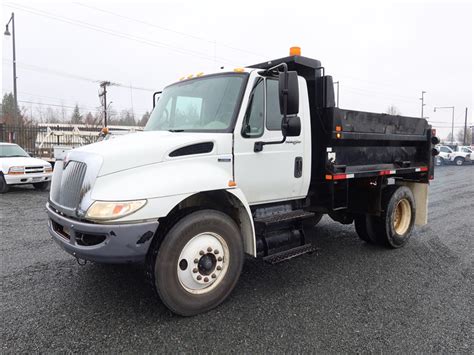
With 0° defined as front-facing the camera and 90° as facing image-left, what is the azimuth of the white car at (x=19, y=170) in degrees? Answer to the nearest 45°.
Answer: approximately 315°

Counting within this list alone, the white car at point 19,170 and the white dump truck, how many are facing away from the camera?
0

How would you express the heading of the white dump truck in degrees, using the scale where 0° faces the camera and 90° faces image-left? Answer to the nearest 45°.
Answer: approximately 45°

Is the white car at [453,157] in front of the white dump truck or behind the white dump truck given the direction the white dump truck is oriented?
behind

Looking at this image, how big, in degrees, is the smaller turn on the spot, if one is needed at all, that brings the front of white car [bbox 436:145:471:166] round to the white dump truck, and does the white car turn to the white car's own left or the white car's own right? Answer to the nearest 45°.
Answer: approximately 45° to the white car's own right

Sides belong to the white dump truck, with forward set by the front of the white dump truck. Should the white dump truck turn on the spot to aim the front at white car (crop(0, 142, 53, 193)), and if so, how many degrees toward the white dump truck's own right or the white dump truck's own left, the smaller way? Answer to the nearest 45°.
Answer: approximately 90° to the white dump truck's own right
